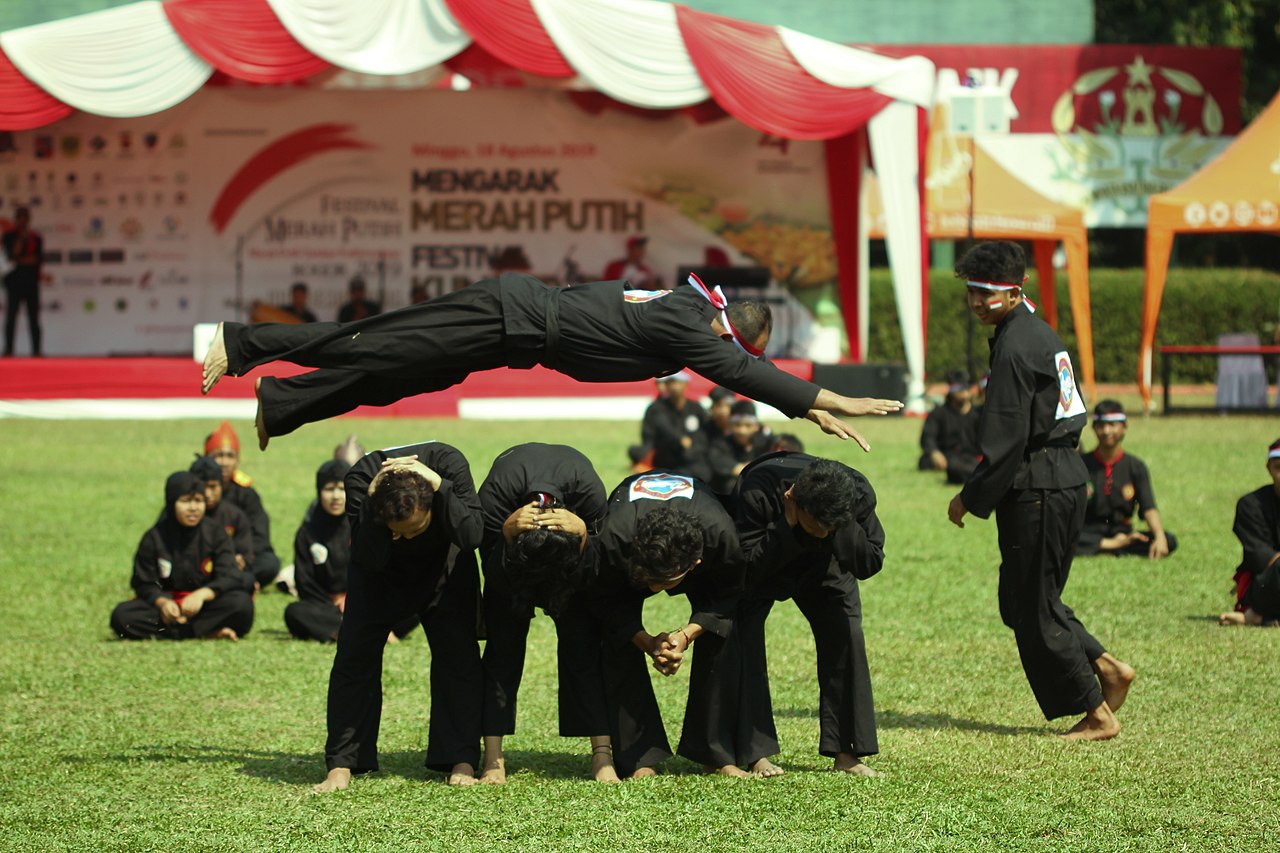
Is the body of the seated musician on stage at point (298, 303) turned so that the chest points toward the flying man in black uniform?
yes

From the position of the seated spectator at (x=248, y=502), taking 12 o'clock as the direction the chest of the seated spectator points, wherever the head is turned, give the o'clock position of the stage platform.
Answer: The stage platform is roughly at 6 o'clock from the seated spectator.

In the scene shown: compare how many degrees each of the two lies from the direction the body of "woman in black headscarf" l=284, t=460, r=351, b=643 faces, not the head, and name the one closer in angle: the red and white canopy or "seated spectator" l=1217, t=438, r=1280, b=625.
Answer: the seated spectator

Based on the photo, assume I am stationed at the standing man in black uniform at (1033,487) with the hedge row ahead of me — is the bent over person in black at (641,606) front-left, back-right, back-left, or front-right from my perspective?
back-left

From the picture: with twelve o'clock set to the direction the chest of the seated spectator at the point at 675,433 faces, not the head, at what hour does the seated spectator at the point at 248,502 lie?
the seated spectator at the point at 248,502 is roughly at 1 o'clock from the seated spectator at the point at 675,433.

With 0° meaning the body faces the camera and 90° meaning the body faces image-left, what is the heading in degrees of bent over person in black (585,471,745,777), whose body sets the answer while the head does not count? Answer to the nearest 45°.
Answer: approximately 0°

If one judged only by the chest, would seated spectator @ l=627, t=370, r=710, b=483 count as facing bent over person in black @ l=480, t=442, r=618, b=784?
yes

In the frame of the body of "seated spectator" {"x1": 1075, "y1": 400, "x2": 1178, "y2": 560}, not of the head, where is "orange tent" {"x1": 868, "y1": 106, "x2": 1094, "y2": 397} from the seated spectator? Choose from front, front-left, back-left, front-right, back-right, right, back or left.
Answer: back

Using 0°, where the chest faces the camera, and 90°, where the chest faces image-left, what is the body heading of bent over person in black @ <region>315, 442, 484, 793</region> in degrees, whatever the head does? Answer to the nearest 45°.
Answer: approximately 0°
